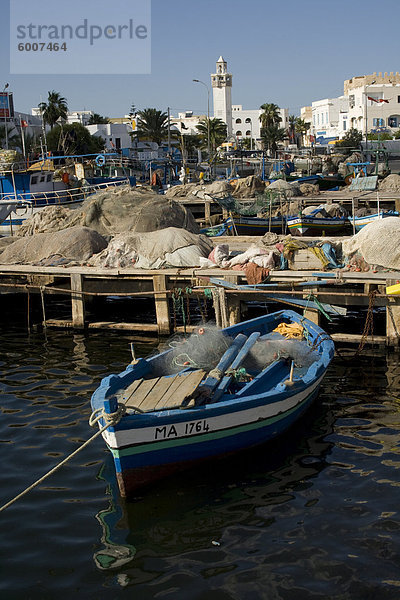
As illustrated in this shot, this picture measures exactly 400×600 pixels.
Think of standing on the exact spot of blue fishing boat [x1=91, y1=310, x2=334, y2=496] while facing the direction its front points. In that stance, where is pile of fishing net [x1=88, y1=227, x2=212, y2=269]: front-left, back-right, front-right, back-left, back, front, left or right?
back-right

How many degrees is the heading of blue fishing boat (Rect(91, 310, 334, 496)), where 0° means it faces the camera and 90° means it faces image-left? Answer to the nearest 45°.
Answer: approximately 45°

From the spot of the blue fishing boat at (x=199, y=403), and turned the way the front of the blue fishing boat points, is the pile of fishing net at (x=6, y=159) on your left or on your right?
on your right

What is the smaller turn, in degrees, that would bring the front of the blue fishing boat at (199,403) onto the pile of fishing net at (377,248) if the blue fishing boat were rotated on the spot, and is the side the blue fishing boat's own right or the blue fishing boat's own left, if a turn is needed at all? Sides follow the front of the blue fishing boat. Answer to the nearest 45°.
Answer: approximately 180°
